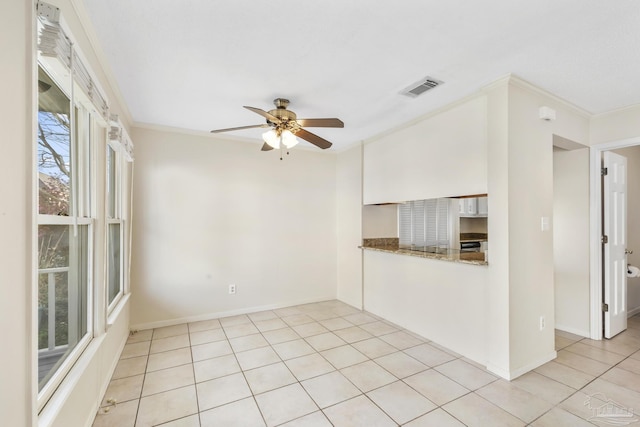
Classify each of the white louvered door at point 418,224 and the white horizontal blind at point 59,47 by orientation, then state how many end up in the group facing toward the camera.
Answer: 1

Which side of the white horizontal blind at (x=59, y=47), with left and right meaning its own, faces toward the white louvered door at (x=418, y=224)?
front

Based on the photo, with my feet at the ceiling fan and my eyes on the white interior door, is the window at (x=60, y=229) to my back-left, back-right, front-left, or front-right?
back-right

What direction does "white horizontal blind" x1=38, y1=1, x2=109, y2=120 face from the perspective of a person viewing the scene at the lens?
facing to the right of the viewer

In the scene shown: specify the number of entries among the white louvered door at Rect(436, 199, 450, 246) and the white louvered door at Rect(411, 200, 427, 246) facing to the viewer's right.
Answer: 0

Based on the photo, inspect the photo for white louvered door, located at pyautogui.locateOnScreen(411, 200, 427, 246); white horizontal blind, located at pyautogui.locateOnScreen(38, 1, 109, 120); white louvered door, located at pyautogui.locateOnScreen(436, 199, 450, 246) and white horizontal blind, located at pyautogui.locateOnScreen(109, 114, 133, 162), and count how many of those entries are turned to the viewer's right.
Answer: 2

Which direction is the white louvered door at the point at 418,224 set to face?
toward the camera

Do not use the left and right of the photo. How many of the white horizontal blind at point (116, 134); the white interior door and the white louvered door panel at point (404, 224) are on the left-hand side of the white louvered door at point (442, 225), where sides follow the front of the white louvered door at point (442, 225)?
1

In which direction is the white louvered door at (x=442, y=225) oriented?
toward the camera

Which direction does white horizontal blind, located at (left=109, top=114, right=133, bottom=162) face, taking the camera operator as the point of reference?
facing to the right of the viewer

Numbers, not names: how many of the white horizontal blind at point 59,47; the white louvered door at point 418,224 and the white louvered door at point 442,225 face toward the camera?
2

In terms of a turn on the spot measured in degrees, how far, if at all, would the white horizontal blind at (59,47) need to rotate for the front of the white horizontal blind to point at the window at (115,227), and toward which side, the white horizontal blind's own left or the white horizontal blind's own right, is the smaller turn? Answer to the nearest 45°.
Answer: approximately 90° to the white horizontal blind's own left
